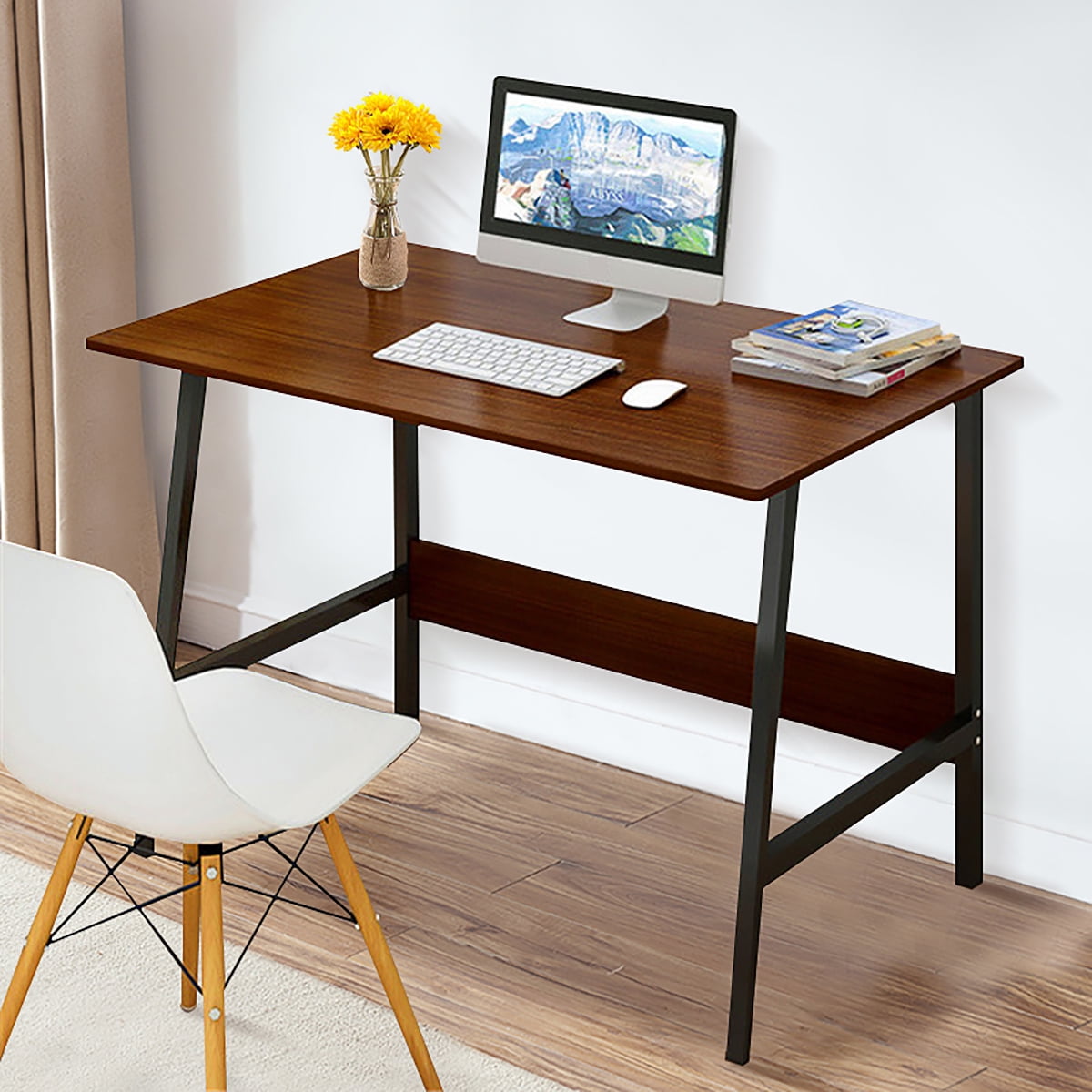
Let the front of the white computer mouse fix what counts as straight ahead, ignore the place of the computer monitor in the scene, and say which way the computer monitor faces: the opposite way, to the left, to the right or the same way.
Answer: the opposite way

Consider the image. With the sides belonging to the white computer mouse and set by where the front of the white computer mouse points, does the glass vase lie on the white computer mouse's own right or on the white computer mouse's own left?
on the white computer mouse's own left

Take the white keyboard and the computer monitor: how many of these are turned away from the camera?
0

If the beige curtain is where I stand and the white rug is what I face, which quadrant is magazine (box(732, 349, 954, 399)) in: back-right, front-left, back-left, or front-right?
front-left

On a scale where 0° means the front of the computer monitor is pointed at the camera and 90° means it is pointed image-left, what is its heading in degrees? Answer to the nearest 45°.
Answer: approximately 45°

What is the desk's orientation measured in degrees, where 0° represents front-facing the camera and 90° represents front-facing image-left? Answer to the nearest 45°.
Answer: approximately 45°

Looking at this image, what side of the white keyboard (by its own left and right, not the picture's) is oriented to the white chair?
front

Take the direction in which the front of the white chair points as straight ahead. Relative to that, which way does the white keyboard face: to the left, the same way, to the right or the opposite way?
the opposite way

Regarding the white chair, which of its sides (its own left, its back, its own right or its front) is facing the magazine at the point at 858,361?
front

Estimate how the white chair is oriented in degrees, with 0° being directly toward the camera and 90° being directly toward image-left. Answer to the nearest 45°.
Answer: approximately 225°

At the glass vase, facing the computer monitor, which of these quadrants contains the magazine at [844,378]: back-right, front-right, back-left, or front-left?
front-right

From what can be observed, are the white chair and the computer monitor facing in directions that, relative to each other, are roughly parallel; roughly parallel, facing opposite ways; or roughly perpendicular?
roughly parallel, facing opposite ways

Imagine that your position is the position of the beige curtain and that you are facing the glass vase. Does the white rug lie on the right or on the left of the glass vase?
right

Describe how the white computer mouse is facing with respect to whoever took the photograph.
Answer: facing away from the viewer and to the right of the viewer

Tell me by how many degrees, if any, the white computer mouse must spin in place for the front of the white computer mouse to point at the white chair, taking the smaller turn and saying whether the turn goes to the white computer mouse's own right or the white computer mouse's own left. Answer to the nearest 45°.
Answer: approximately 180°
